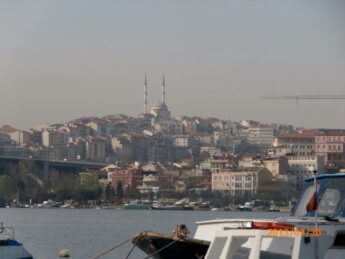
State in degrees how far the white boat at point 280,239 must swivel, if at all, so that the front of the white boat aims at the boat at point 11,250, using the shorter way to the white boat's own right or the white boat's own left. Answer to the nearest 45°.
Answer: approximately 45° to the white boat's own right

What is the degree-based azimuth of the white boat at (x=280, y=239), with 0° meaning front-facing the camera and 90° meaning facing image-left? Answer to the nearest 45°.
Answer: approximately 90°
